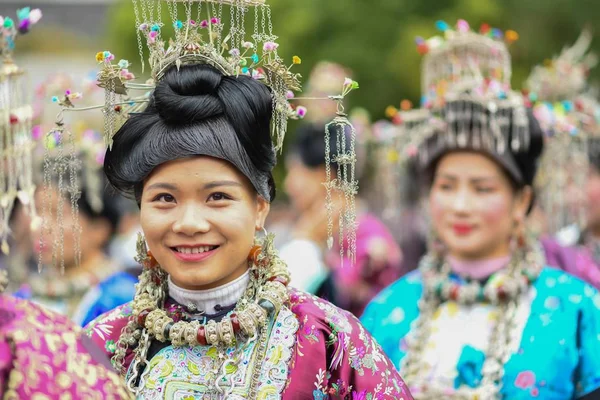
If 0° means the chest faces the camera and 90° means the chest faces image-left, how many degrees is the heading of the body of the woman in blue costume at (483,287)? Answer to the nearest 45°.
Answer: approximately 45°

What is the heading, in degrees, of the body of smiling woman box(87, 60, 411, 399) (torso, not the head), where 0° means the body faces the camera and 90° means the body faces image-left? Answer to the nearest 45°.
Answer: approximately 45°
